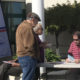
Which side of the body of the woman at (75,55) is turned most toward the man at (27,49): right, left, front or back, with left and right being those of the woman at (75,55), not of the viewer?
front
